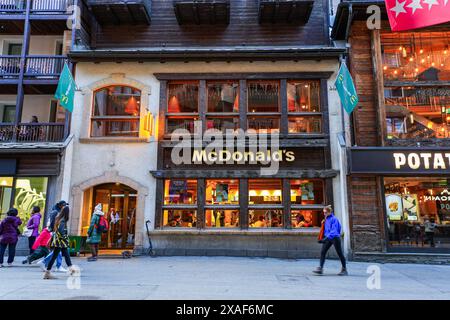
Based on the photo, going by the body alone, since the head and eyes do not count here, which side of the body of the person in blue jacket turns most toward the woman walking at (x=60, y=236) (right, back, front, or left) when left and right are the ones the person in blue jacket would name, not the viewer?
front

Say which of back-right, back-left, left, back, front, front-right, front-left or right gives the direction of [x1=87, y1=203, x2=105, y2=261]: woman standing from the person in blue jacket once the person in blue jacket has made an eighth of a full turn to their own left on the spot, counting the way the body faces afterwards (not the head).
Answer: front-right

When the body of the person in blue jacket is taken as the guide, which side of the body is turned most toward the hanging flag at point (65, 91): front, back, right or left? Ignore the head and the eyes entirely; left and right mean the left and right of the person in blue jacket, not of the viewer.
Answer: front

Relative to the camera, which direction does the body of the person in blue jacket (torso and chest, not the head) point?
to the viewer's left

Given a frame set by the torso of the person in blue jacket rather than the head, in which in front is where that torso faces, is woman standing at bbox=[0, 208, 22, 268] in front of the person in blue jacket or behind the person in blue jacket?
in front
